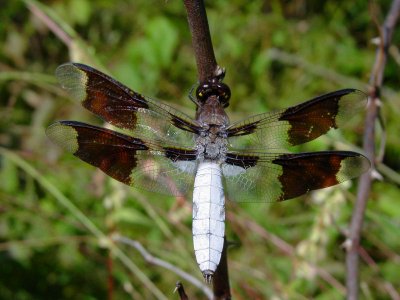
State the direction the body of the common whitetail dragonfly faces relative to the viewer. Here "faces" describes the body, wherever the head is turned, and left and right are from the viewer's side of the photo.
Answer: facing away from the viewer

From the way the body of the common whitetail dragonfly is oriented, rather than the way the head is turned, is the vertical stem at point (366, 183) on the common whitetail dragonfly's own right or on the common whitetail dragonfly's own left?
on the common whitetail dragonfly's own right
